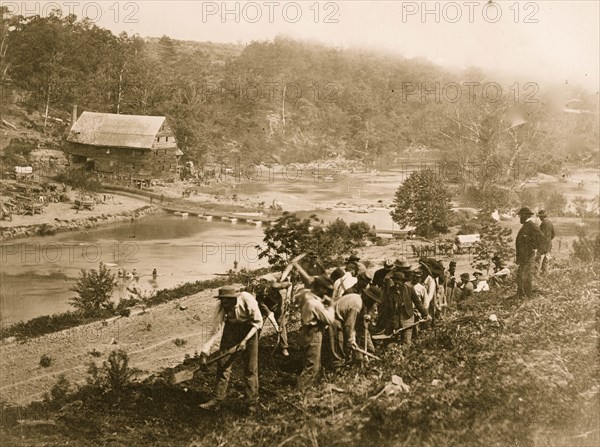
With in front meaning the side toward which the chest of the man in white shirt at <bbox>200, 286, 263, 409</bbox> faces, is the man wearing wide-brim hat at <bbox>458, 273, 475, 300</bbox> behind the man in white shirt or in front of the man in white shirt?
behind

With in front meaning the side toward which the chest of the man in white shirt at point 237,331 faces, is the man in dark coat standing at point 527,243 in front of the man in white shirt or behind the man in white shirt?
behind

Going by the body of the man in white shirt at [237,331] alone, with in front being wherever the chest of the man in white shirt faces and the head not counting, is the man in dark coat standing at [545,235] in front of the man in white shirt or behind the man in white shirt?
behind

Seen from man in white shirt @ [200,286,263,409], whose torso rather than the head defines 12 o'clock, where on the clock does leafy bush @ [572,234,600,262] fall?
The leafy bush is roughly at 6 o'clock from the man in white shirt.

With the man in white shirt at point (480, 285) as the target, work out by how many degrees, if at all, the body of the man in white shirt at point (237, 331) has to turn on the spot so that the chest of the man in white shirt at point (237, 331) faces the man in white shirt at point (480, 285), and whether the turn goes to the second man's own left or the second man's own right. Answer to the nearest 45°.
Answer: approximately 180°

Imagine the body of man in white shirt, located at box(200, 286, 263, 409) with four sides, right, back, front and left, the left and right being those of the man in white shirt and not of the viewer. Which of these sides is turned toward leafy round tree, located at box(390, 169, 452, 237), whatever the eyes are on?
back
